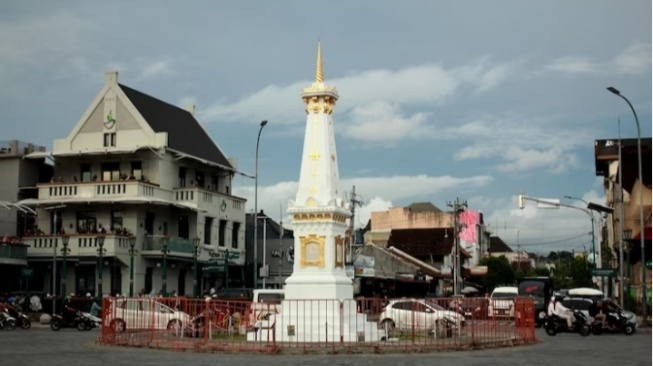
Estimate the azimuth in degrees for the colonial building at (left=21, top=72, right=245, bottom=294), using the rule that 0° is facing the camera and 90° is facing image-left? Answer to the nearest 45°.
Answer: approximately 45°

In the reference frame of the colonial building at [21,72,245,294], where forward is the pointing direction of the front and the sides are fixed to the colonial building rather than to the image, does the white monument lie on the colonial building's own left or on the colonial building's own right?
on the colonial building's own left

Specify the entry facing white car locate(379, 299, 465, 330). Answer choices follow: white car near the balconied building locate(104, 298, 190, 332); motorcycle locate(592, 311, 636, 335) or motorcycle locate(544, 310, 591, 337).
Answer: the white car near the balconied building
